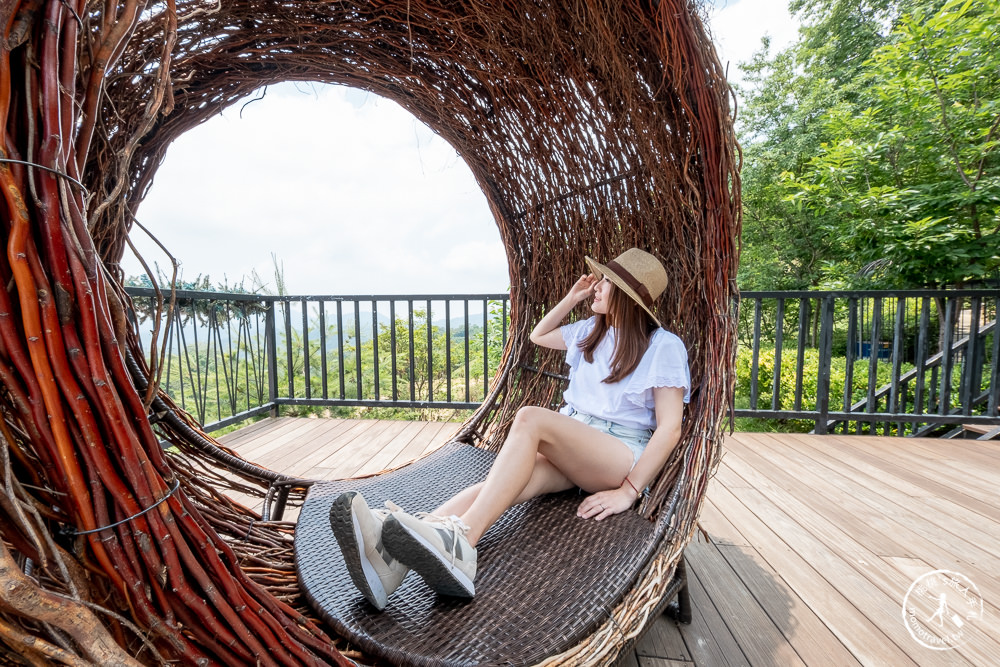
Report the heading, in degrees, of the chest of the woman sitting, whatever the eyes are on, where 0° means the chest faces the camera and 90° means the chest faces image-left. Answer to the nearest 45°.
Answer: approximately 45°

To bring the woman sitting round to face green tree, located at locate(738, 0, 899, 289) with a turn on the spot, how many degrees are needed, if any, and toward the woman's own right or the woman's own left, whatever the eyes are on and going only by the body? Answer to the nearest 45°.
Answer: approximately 180°

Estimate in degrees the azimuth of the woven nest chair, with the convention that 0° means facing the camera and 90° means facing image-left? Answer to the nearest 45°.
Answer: approximately 45°

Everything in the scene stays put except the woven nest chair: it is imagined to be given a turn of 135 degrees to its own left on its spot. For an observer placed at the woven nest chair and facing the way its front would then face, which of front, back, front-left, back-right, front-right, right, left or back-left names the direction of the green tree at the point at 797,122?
front-left

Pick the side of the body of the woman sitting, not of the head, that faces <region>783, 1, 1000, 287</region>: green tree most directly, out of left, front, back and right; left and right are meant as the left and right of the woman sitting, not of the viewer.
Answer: back

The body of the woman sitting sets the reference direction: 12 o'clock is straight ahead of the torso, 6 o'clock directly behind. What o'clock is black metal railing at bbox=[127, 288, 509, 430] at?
The black metal railing is roughly at 3 o'clock from the woman sitting.
